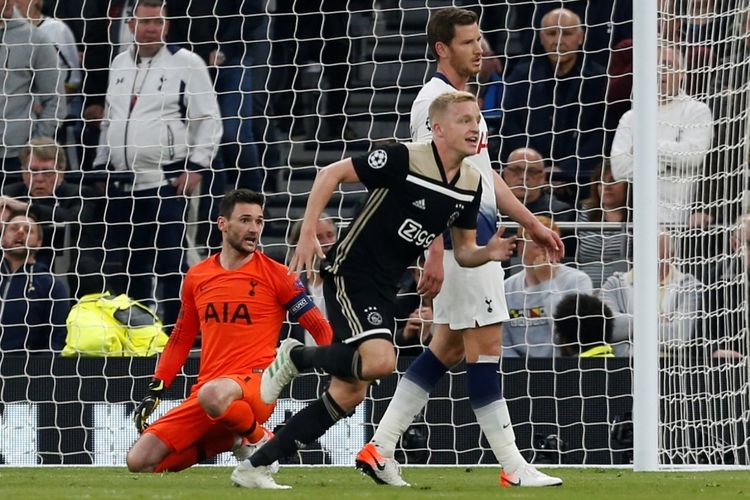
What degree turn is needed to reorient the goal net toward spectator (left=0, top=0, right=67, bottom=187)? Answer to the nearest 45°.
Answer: approximately 90° to its right

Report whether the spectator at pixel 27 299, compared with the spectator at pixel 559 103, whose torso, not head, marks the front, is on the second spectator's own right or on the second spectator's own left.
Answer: on the second spectator's own right

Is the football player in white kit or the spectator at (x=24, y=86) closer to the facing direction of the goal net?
the football player in white kit

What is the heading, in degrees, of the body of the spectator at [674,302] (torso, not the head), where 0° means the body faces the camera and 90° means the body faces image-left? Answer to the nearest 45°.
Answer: approximately 0°

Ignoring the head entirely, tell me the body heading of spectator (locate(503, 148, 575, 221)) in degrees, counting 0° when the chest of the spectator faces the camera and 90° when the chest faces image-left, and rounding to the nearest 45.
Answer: approximately 0°
